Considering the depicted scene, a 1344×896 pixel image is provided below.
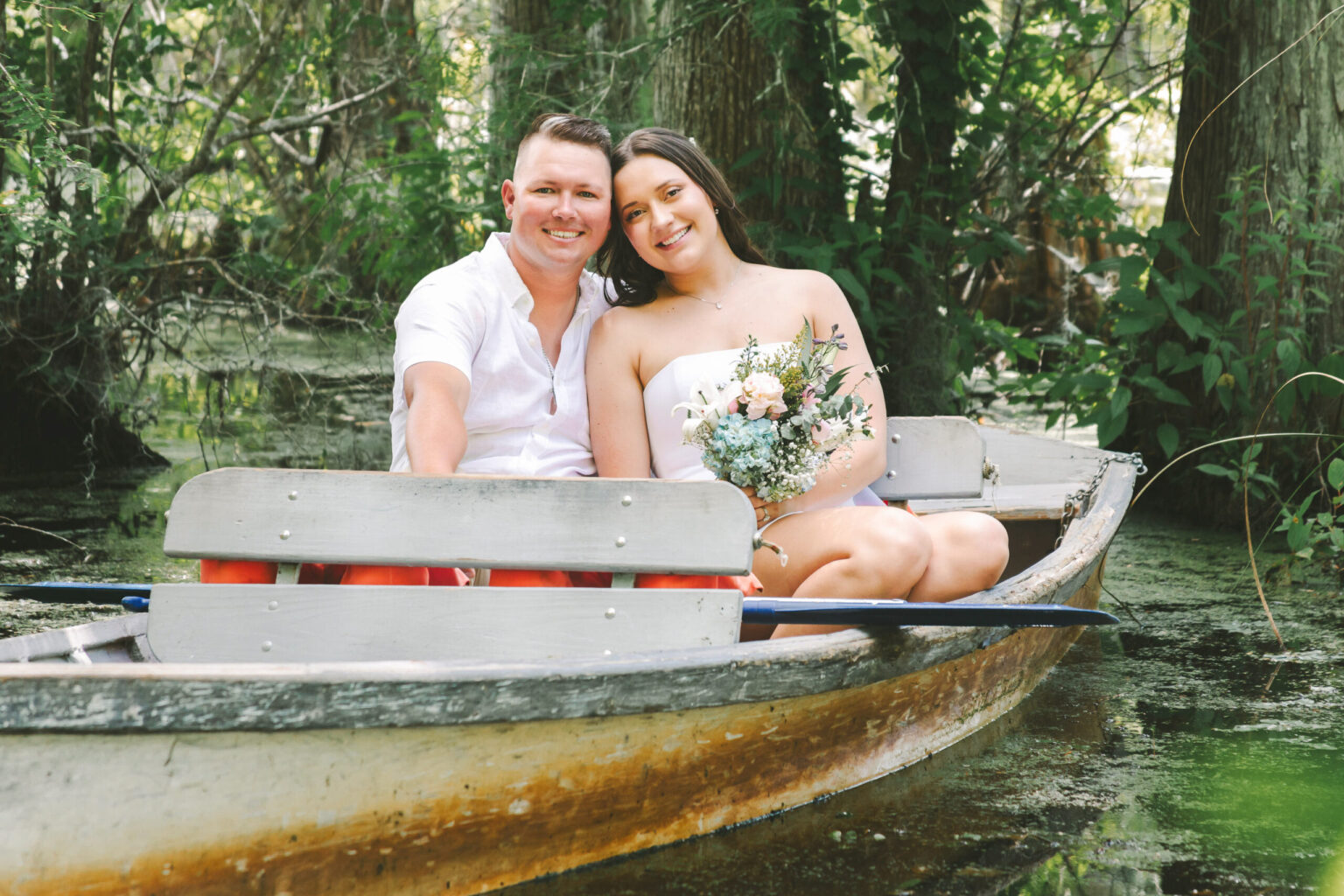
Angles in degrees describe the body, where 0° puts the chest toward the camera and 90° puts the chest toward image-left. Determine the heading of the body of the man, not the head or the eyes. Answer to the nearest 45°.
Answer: approximately 315°

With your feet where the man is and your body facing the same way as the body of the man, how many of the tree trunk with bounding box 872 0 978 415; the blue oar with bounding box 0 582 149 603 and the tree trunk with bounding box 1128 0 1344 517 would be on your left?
2

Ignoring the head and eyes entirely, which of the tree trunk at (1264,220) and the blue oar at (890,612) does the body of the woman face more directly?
the blue oar

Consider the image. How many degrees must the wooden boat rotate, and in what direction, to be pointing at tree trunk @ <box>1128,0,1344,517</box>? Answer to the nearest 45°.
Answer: approximately 45° to its left

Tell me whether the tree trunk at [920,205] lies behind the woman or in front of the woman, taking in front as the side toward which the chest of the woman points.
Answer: behind

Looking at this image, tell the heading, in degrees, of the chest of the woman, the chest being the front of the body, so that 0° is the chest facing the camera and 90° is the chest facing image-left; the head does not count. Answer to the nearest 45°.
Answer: approximately 0°

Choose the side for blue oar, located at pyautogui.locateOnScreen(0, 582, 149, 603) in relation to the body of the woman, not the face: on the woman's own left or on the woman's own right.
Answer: on the woman's own right

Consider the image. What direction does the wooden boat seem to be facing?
to the viewer's right

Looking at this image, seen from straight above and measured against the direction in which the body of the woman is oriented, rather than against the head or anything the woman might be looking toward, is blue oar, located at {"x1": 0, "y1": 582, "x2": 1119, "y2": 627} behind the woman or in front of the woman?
in front

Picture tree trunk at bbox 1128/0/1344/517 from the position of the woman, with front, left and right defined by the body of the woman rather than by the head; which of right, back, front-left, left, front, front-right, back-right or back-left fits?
back-left
